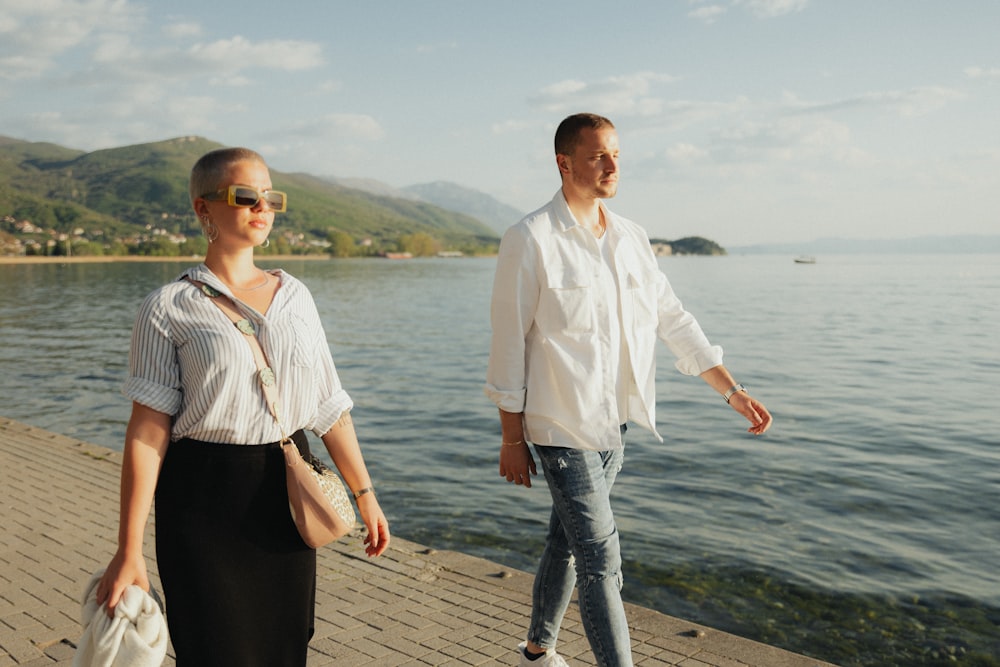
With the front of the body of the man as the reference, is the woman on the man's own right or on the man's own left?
on the man's own right

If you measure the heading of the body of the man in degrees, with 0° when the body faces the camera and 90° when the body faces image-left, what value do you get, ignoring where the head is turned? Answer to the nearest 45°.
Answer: approximately 315°

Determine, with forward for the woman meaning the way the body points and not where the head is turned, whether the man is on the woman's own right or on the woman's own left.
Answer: on the woman's own left

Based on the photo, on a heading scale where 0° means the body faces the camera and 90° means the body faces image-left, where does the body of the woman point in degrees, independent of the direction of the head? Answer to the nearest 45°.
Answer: approximately 315°
